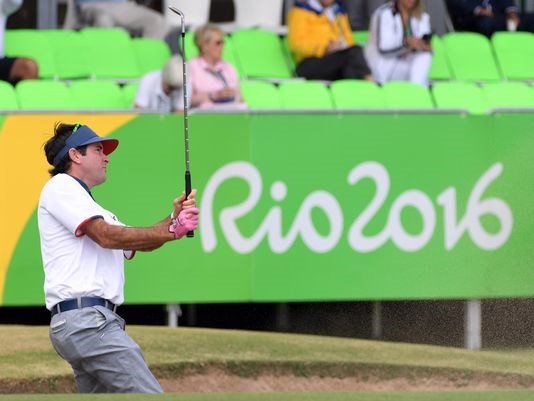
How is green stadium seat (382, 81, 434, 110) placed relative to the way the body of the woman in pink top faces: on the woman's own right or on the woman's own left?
on the woman's own left

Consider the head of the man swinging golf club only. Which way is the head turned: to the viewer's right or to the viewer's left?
to the viewer's right

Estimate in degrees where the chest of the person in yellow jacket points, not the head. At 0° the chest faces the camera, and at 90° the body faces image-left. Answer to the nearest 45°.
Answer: approximately 315°

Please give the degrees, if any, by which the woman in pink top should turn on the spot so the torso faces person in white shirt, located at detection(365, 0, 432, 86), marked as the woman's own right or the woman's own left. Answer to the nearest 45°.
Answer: approximately 90° to the woman's own left

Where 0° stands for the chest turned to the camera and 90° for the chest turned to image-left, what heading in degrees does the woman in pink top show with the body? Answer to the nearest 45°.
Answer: approximately 315°

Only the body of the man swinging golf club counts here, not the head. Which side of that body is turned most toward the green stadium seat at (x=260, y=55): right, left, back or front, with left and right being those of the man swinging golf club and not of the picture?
left

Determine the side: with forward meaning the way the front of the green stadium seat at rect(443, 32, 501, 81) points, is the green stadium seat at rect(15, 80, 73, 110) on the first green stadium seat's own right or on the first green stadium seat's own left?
on the first green stadium seat's own right

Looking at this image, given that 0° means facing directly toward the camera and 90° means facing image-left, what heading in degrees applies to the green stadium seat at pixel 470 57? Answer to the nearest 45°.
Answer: approximately 315°

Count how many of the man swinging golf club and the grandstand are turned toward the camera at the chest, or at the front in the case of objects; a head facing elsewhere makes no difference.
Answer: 1

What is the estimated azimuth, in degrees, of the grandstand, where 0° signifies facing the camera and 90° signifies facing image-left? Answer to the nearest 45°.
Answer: approximately 0°

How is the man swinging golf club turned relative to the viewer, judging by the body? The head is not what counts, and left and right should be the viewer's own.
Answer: facing to the right of the viewer
